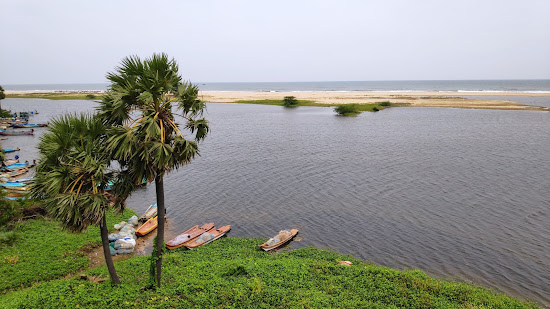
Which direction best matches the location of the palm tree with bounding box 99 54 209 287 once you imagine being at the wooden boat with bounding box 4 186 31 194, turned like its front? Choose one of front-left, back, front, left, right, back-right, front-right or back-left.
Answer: right

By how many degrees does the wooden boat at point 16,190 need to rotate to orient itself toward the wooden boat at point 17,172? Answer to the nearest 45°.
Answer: approximately 90° to its left

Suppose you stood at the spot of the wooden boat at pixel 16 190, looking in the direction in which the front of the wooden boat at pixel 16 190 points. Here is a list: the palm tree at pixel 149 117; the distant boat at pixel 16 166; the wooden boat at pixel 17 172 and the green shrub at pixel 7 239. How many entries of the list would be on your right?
2

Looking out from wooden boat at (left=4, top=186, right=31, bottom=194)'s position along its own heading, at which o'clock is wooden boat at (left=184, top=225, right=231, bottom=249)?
wooden boat at (left=184, top=225, right=231, bottom=249) is roughly at 2 o'clock from wooden boat at (left=4, top=186, right=31, bottom=194).

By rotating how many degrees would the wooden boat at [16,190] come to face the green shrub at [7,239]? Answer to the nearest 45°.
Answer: approximately 90° to its right

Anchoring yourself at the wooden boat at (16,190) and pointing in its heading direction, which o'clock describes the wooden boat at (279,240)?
the wooden boat at (279,240) is roughly at 2 o'clock from the wooden boat at (16,190).

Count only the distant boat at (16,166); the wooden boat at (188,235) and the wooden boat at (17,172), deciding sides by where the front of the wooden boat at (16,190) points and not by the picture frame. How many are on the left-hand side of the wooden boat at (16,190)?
2

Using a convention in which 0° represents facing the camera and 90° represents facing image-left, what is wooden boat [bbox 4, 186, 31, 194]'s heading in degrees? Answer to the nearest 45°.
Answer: approximately 270°

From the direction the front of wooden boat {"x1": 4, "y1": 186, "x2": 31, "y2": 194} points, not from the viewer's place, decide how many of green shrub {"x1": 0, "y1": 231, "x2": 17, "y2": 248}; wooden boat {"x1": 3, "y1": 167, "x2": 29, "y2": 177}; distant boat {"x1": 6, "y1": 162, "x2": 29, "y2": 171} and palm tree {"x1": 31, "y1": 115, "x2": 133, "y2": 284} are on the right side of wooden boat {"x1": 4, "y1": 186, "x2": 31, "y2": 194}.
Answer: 2

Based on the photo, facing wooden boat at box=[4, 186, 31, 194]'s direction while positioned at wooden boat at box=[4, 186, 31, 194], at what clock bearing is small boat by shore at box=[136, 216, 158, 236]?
The small boat by shore is roughly at 2 o'clock from the wooden boat.
